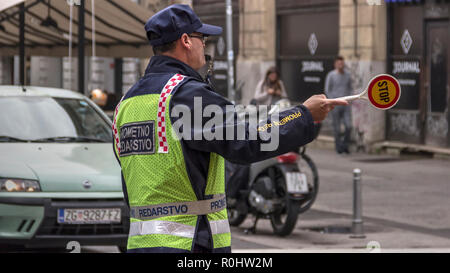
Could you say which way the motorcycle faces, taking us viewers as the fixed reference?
facing away from the viewer and to the left of the viewer

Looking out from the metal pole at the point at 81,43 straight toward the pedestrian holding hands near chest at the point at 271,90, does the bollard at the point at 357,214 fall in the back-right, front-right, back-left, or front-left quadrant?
front-right

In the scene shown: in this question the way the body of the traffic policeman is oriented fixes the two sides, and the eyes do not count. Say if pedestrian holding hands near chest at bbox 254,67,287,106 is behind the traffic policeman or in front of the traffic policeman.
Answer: in front

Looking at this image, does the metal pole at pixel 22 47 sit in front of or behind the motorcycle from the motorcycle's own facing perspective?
in front

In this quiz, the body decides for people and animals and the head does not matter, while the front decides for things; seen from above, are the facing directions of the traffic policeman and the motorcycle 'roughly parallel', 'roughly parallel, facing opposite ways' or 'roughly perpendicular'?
roughly perpendicular

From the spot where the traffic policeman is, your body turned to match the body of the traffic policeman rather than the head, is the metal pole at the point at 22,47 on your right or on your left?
on your left

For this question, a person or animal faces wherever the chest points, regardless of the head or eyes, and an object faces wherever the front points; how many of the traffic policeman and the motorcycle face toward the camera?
0

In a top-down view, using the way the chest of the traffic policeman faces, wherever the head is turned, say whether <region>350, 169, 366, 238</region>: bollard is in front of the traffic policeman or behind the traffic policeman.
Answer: in front

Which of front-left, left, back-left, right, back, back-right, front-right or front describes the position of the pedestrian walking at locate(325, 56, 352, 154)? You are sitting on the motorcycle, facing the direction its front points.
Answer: front-right

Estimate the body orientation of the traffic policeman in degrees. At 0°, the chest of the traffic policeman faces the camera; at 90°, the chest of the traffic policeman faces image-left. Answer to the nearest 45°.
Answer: approximately 225°
